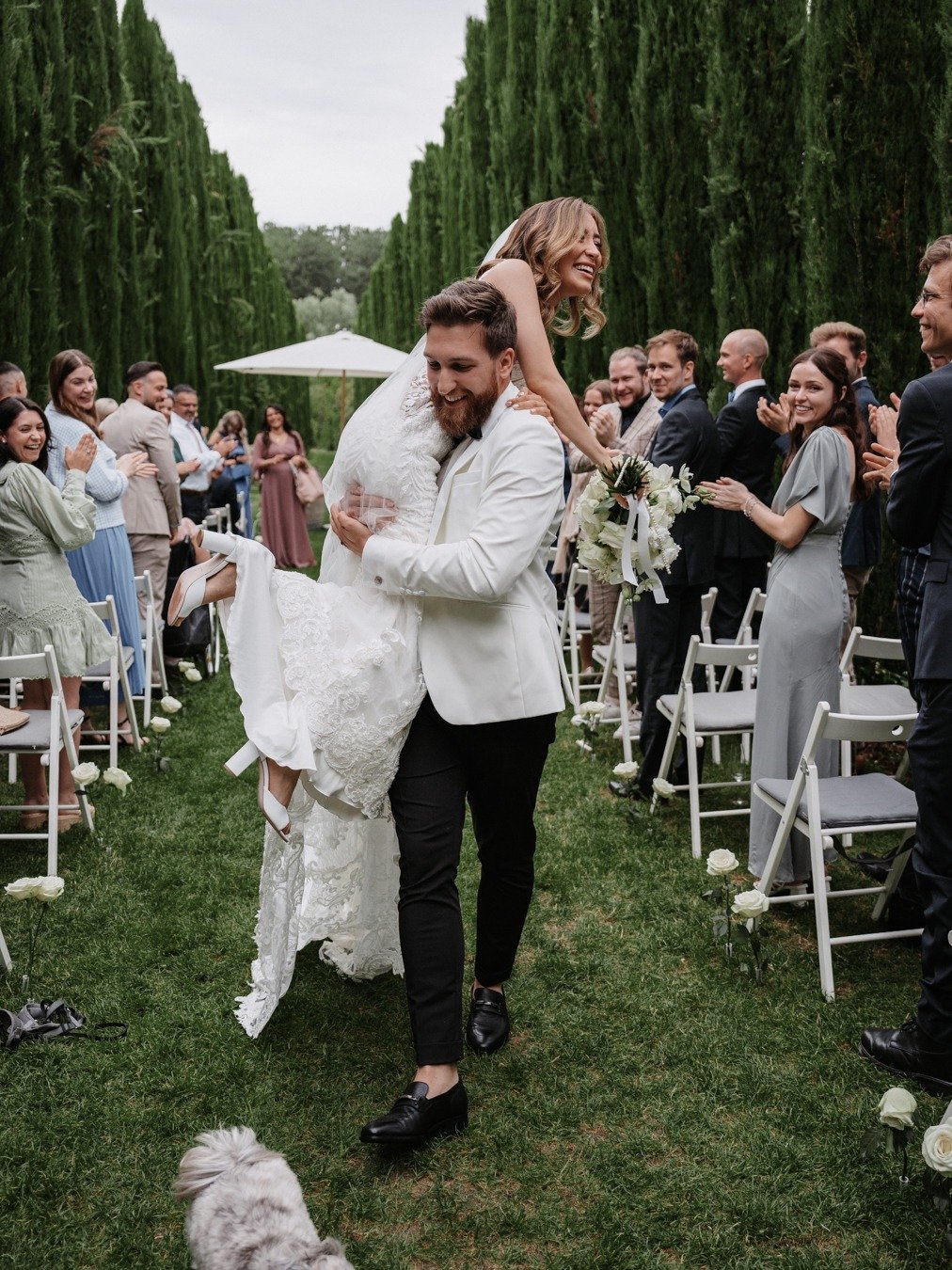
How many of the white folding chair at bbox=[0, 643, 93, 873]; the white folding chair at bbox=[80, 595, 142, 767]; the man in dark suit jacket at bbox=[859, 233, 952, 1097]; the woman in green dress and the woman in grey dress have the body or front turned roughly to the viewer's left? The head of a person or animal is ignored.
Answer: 2

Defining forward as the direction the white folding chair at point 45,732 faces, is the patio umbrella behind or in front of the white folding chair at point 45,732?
in front

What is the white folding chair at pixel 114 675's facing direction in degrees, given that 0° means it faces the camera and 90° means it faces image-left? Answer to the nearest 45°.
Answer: approximately 225°

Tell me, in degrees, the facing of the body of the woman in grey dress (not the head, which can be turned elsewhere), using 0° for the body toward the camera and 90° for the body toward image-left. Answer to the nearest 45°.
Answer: approximately 90°

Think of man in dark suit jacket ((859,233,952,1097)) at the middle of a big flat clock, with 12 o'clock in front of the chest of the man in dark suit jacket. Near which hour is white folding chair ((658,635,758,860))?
The white folding chair is roughly at 2 o'clock from the man in dark suit jacket.

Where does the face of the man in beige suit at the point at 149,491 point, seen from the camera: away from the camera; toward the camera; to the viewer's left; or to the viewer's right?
to the viewer's right

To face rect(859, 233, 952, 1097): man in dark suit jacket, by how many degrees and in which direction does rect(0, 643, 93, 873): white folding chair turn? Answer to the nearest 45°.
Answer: approximately 90° to its right

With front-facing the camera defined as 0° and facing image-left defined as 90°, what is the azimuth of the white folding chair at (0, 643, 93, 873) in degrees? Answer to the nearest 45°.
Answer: approximately 225°

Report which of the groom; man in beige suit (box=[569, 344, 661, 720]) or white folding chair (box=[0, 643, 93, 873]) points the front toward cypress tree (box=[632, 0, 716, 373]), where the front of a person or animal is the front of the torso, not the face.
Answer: the white folding chair

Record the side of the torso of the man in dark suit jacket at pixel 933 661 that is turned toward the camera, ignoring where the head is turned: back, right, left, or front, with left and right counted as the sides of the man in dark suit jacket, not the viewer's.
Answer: left

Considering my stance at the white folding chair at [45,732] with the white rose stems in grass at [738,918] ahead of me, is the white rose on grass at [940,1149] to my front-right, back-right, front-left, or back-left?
front-right

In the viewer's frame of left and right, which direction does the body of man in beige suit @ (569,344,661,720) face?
facing the viewer and to the left of the viewer

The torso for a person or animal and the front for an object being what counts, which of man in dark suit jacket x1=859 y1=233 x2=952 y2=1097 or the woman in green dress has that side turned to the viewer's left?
the man in dark suit jacket
